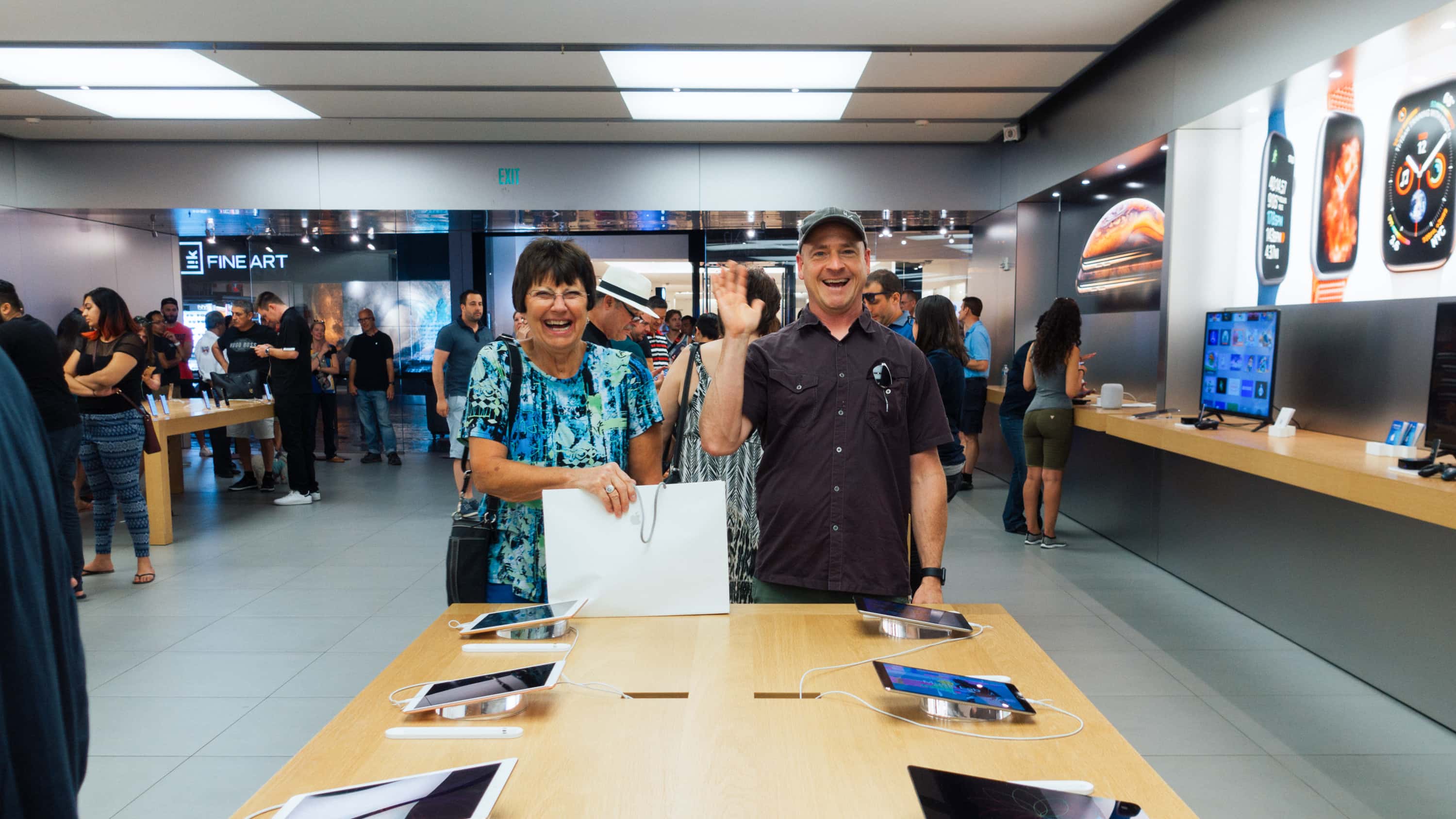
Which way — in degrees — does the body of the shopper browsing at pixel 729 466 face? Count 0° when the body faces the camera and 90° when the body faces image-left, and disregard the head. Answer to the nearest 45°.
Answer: approximately 180°

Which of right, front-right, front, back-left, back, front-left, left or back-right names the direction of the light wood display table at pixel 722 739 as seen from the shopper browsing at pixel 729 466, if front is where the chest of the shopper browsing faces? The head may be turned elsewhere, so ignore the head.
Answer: back

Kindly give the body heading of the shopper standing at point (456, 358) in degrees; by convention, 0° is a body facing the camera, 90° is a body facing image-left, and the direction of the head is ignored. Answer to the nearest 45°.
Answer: approximately 315°

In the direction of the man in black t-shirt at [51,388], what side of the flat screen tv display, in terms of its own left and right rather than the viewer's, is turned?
front

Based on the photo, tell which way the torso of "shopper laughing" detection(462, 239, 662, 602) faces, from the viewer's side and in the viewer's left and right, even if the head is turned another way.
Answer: facing the viewer

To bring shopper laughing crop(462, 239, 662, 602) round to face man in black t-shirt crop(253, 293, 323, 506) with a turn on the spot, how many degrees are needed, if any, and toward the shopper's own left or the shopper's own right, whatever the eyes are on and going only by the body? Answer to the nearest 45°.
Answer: approximately 180°

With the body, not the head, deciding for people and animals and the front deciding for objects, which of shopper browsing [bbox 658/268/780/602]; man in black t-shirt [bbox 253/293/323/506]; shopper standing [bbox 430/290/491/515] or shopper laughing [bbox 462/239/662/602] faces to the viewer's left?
the man in black t-shirt

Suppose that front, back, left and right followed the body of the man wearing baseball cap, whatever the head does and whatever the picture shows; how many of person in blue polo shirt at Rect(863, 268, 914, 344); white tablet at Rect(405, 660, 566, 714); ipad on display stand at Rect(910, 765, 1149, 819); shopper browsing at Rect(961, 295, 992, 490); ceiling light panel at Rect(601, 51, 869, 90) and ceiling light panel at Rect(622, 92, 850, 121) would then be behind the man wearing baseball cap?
4

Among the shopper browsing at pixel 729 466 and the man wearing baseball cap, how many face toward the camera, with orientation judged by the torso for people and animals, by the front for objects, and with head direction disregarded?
1

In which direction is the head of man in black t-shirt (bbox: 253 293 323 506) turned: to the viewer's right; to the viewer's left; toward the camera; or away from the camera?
to the viewer's left

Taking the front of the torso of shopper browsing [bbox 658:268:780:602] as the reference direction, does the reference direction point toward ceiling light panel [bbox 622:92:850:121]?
yes

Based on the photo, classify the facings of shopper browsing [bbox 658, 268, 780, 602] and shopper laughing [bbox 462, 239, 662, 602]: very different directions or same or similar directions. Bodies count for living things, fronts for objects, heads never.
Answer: very different directions

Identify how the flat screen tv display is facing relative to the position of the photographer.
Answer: facing the viewer and to the left of the viewer
